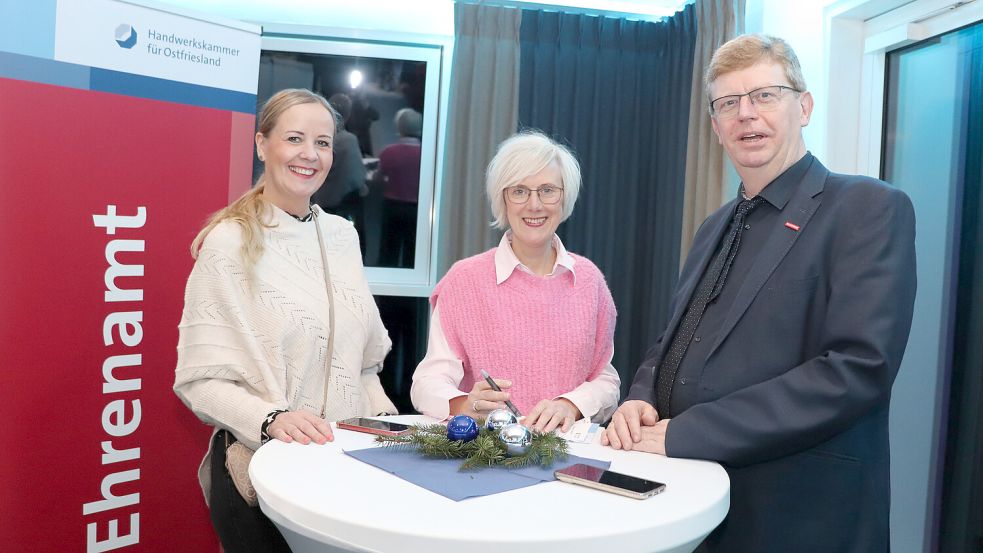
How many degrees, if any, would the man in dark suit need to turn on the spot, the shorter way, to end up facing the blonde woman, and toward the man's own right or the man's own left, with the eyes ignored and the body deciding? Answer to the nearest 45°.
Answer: approximately 45° to the man's own right

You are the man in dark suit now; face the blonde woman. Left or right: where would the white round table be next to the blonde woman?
left

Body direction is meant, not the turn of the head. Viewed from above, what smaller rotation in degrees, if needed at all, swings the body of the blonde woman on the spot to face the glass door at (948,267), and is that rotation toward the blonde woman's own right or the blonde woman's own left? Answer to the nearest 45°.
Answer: approximately 45° to the blonde woman's own left

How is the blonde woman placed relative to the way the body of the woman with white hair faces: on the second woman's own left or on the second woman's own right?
on the second woman's own right

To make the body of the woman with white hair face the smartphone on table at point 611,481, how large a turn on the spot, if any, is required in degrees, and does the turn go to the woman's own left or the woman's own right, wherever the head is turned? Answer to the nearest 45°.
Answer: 0° — they already face it

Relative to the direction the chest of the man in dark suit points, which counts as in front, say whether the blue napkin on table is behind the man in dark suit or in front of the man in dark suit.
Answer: in front

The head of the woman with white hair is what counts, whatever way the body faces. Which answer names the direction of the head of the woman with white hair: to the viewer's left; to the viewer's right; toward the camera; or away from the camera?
toward the camera

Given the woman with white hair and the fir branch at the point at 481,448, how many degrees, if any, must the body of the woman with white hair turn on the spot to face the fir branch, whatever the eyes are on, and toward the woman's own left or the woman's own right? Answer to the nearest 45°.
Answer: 0° — they already face it

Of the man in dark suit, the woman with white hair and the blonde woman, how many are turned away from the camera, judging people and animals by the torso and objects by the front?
0

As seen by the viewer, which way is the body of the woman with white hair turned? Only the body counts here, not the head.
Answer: toward the camera

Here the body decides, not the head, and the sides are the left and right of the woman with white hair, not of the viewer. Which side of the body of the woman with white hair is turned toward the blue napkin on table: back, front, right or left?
front

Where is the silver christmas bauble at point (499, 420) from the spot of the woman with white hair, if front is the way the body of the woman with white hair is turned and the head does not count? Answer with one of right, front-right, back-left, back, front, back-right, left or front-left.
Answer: front

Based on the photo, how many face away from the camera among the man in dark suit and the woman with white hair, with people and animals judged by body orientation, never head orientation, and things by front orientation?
0

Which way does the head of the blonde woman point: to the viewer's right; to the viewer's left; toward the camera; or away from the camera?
toward the camera
